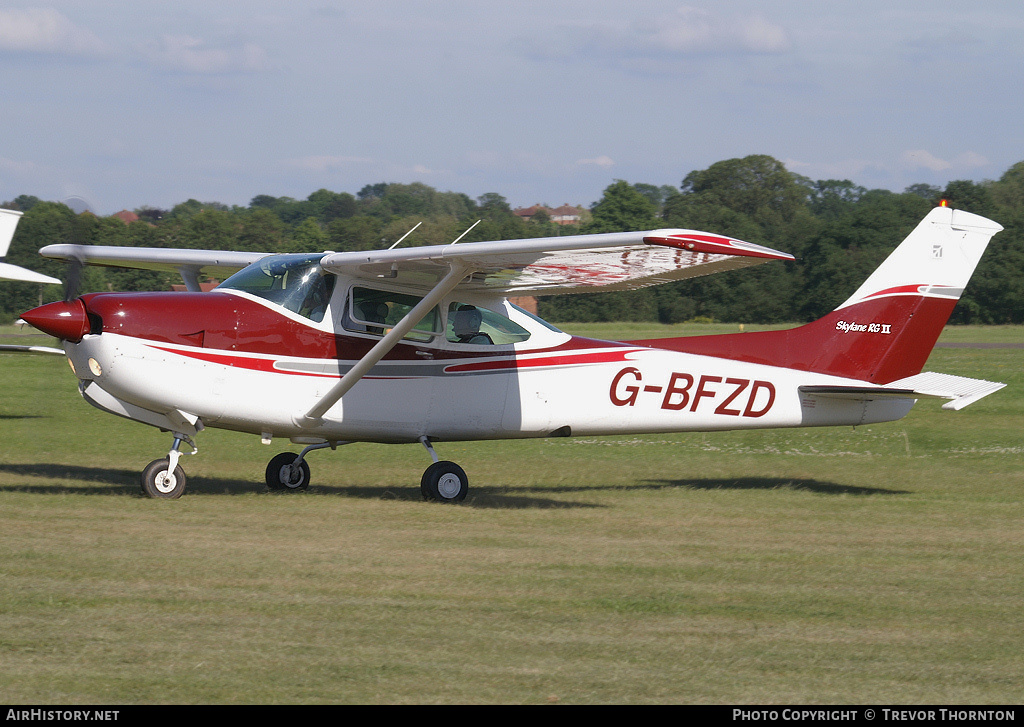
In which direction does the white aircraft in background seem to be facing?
to the viewer's left
